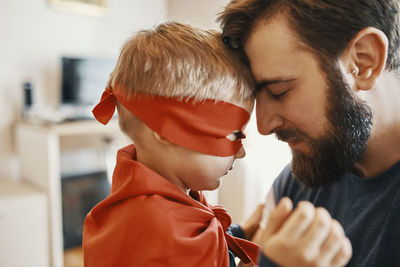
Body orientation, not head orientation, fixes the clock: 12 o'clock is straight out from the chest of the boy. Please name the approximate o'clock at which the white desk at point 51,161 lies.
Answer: The white desk is roughly at 8 o'clock from the boy.

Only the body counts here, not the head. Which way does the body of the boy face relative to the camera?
to the viewer's right
